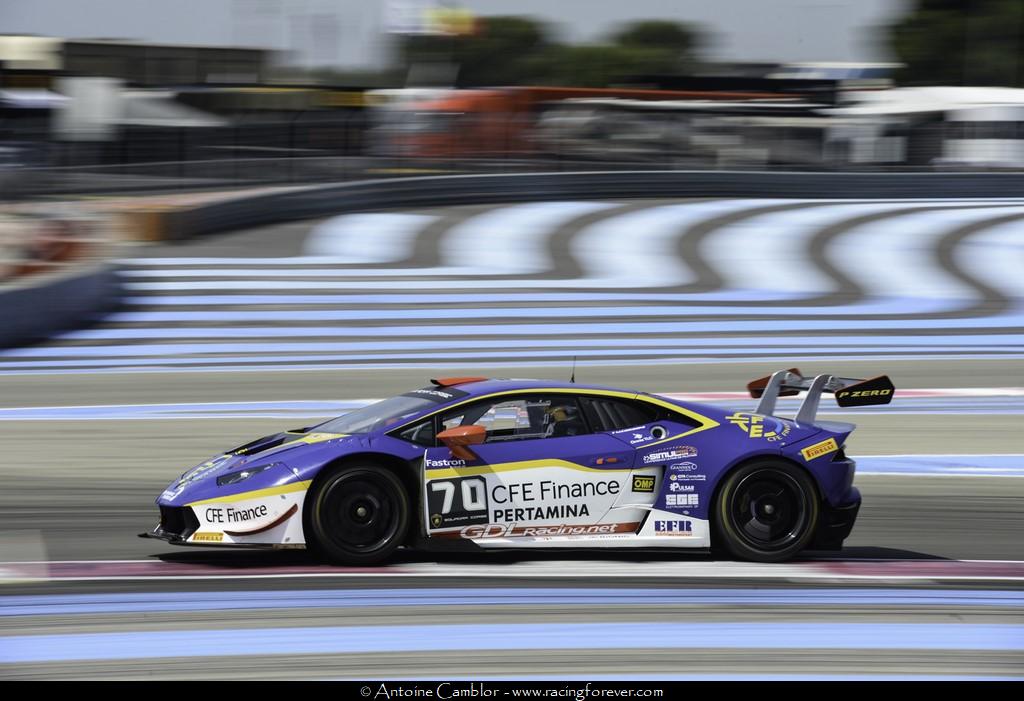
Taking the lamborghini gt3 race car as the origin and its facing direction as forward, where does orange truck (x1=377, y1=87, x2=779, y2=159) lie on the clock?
The orange truck is roughly at 3 o'clock from the lamborghini gt3 race car.

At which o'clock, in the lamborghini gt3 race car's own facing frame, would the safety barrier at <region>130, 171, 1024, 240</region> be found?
The safety barrier is roughly at 3 o'clock from the lamborghini gt3 race car.

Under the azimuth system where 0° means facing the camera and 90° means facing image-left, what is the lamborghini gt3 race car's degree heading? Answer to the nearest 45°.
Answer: approximately 90°

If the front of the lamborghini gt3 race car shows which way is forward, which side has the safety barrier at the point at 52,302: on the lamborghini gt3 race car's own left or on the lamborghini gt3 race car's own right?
on the lamborghini gt3 race car's own right
